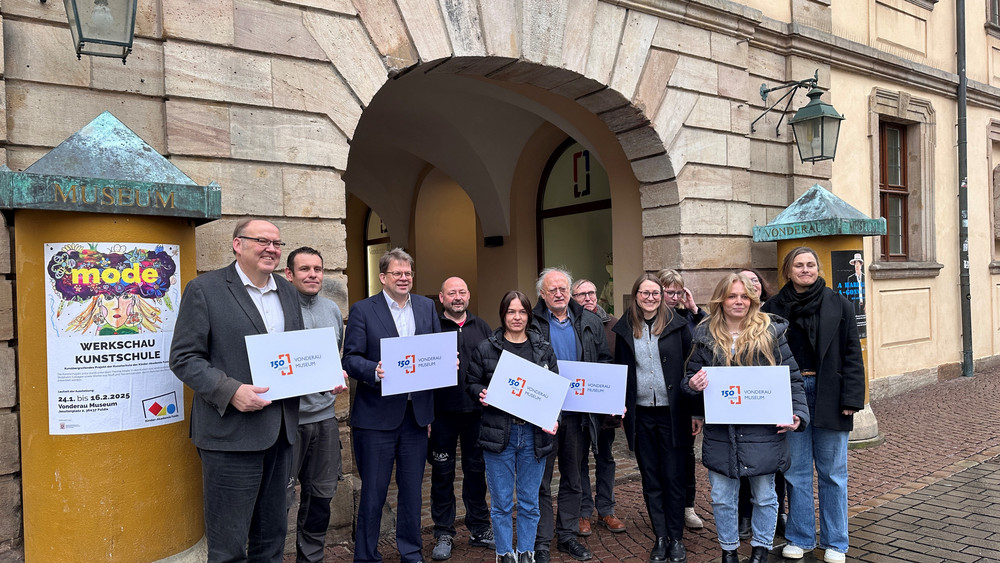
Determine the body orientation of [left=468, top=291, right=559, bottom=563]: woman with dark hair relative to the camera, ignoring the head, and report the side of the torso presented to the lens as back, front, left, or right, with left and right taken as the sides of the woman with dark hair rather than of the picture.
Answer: front

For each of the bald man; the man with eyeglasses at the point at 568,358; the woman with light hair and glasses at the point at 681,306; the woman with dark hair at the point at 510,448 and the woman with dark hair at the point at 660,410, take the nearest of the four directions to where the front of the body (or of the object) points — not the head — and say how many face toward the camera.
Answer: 5

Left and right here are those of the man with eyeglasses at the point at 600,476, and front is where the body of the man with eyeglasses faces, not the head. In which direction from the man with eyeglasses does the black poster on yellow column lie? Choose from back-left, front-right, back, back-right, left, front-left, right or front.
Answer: back-left

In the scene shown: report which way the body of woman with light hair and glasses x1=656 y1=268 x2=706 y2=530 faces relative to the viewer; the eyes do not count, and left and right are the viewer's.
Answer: facing the viewer

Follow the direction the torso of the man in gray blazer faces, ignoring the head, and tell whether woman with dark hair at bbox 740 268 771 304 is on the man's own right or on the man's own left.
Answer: on the man's own left

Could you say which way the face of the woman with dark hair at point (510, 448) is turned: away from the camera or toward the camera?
toward the camera

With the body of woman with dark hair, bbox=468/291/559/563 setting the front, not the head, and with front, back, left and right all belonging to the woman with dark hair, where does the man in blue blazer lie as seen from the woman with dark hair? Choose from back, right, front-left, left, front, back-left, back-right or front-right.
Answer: right

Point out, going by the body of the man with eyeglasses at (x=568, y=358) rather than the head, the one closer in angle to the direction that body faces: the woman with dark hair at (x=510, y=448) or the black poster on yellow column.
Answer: the woman with dark hair

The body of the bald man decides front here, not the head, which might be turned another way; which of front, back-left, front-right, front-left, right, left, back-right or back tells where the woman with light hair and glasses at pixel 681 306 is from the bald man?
left

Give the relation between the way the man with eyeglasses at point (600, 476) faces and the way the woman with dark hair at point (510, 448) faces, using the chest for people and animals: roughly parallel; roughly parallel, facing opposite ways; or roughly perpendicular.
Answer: roughly parallel

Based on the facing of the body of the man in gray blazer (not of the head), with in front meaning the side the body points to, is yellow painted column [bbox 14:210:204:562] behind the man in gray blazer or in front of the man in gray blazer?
behind

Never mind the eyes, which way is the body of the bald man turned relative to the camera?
toward the camera

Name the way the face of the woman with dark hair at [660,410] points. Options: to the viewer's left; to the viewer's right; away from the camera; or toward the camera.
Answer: toward the camera

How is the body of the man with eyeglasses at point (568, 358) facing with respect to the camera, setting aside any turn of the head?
toward the camera
